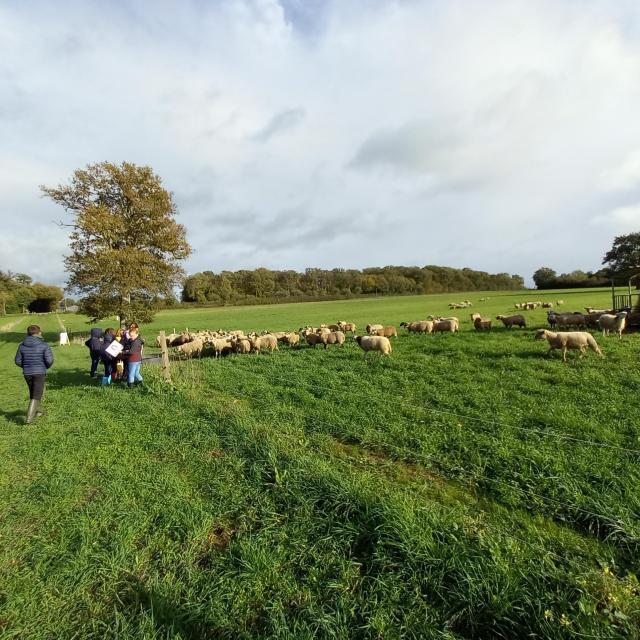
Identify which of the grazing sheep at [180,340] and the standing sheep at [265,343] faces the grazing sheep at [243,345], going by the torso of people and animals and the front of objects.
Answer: the standing sheep at [265,343]

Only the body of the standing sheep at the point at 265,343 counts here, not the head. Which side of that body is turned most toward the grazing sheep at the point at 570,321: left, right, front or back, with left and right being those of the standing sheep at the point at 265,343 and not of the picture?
back

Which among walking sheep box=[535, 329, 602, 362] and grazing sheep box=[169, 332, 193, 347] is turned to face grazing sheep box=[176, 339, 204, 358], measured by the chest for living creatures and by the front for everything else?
walking sheep box=[535, 329, 602, 362]

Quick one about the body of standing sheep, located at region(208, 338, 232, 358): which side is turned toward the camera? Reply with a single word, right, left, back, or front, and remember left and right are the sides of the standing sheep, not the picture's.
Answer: left

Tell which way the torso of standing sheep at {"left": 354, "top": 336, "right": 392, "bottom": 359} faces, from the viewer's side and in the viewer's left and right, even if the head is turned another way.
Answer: facing to the left of the viewer

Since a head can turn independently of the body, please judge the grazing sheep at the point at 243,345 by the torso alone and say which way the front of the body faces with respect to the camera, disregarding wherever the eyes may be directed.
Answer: to the viewer's left

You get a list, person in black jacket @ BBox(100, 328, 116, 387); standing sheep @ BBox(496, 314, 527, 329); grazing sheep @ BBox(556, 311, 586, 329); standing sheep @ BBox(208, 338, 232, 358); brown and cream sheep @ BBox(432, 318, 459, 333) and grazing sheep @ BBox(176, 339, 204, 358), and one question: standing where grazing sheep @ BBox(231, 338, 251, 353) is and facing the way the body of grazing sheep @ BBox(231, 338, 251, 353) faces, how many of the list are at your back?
3

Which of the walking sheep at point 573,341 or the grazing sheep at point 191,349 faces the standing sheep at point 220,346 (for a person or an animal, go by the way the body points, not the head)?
the walking sheep at point 573,341

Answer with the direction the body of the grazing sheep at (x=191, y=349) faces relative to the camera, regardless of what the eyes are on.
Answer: to the viewer's left

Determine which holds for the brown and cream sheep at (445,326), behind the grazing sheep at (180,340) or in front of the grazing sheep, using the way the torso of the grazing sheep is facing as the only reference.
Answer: behind

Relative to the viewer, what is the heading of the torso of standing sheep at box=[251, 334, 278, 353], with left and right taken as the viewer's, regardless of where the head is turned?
facing to the left of the viewer

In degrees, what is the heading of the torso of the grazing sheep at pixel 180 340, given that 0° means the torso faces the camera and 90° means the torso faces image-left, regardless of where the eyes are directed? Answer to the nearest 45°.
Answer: approximately 90°
